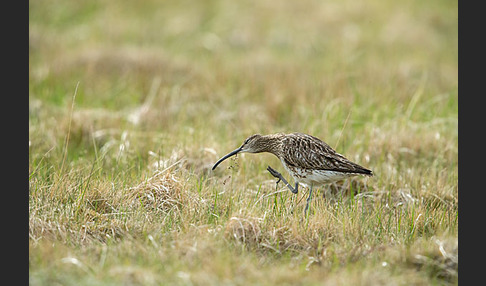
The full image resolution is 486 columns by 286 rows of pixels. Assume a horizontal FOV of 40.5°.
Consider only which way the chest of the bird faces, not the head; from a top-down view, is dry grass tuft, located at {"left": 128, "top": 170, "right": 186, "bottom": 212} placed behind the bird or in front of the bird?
in front

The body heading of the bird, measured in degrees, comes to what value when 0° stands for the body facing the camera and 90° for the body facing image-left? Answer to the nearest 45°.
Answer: approximately 90°
